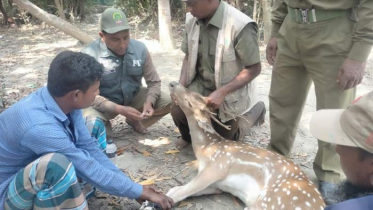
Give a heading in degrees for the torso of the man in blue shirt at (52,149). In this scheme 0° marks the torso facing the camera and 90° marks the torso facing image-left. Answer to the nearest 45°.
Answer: approximately 270°

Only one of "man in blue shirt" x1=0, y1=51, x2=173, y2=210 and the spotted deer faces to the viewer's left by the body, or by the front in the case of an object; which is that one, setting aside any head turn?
the spotted deer

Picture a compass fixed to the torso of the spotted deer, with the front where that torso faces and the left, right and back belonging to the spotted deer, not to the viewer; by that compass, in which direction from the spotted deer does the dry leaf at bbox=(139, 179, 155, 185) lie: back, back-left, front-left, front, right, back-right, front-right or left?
front

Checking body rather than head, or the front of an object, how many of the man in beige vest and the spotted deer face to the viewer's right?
0

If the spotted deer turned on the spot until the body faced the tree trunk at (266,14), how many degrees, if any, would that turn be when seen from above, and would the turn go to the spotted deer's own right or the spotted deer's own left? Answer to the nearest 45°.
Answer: approximately 90° to the spotted deer's own right

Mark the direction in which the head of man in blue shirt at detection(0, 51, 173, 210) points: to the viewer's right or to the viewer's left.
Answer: to the viewer's right

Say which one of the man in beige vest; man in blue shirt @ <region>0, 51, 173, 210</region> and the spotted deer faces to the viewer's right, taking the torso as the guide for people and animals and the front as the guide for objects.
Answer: the man in blue shirt

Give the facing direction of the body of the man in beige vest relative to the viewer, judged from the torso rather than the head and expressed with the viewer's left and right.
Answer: facing the viewer and to the left of the viewer

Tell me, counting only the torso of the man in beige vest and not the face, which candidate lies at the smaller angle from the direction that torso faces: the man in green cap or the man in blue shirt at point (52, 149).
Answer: the man in blue shirt

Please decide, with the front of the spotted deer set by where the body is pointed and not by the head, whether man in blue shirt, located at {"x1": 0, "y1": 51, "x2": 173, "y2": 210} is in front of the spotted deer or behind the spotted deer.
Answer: in front

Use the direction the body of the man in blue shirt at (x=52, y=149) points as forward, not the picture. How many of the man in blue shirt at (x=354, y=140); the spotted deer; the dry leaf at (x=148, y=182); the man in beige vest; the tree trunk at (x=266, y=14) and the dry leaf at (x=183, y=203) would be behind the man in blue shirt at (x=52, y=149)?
0

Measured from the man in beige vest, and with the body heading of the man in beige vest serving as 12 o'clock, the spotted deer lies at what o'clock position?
The spotted deer is roughly at 10 o'clock from the man in beige vest.

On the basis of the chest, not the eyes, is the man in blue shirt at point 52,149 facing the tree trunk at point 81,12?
no

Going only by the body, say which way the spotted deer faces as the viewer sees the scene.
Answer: to the viewer's left
